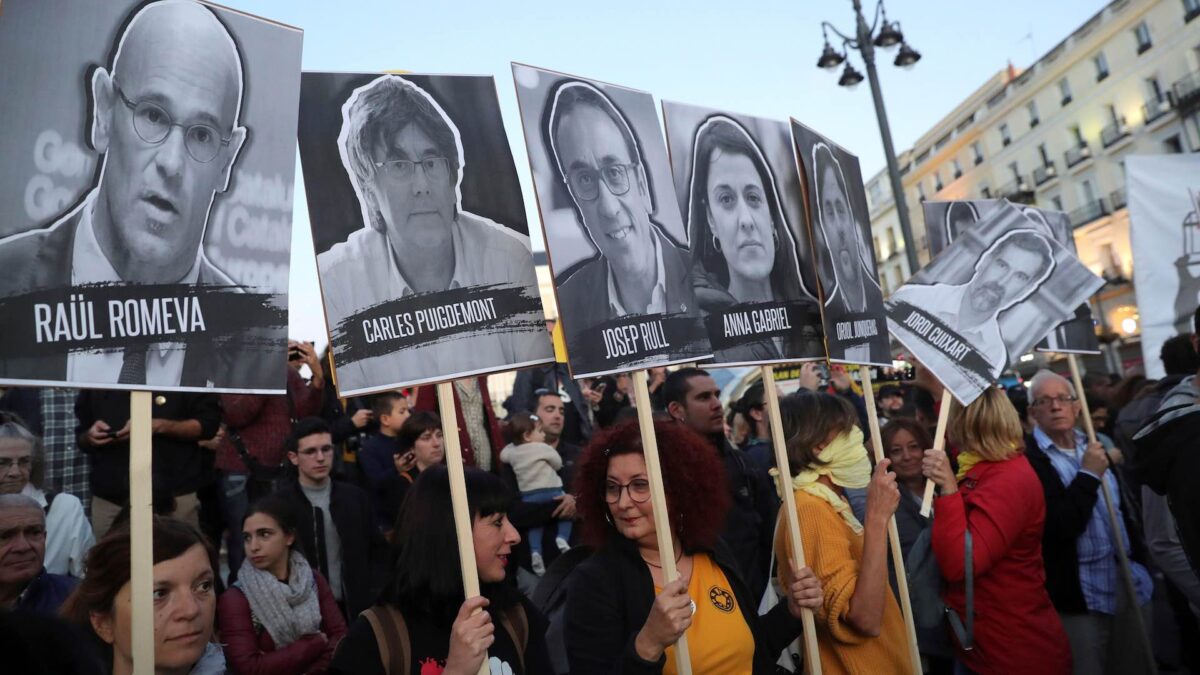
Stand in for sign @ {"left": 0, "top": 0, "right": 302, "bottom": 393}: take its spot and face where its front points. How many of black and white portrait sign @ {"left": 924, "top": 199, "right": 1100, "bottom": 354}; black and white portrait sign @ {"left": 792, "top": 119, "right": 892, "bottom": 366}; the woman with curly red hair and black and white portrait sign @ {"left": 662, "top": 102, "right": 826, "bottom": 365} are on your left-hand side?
4

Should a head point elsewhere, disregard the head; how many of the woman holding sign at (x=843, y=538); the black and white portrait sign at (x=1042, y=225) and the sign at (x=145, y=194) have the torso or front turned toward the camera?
2

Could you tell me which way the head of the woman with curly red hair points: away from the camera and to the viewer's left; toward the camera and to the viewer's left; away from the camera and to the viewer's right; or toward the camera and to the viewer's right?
toward the camera and to the viewer's left

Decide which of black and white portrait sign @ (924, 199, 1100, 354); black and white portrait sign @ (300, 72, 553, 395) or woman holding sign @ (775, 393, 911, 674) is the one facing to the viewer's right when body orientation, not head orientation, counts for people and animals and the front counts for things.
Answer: the woman holding sign

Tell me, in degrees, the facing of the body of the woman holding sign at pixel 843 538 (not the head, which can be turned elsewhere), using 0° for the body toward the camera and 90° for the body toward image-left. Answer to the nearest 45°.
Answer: approximately 270°

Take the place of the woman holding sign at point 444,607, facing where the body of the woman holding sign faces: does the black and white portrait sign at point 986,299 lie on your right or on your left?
on your left

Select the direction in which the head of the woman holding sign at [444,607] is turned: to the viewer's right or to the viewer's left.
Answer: to the viewer's right

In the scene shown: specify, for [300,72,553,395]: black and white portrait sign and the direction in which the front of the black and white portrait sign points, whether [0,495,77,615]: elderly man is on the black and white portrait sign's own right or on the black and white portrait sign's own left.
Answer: on the black and white portrait sign's own right

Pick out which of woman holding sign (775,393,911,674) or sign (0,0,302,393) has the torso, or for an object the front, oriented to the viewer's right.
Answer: the woman holding sign
